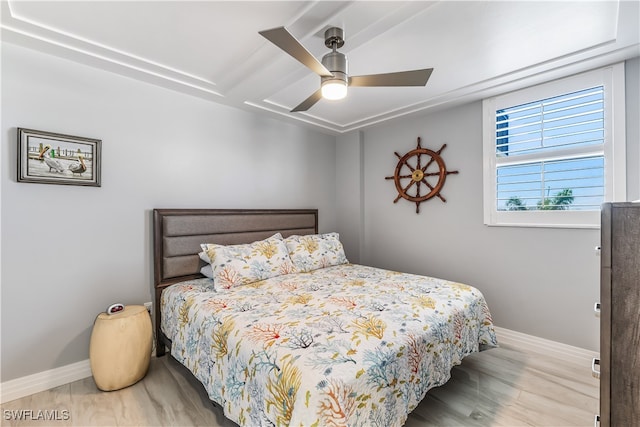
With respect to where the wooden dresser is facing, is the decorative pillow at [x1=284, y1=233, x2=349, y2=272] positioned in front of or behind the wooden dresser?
in front

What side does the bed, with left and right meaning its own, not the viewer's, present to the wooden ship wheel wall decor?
left

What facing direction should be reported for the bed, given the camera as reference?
facing the viewer and to the right of the viewer

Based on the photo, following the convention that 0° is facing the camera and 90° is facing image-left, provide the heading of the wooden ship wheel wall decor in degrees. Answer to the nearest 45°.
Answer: approximately 45°

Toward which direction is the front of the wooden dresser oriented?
to the viewer's left

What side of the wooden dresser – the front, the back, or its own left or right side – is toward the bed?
front

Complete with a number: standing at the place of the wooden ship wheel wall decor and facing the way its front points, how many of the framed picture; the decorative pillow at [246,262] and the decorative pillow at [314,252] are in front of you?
3

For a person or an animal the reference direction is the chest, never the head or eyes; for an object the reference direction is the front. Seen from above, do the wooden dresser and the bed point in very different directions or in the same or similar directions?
very different directions

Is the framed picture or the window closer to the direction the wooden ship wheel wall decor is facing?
the framed picture

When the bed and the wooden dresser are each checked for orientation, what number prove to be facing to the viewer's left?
1

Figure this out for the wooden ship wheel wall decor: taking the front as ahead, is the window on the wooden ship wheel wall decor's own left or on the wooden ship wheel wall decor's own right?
on the wooden ship wheel wall decor's own left

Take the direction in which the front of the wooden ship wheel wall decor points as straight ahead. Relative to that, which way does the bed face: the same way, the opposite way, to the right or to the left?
to the left

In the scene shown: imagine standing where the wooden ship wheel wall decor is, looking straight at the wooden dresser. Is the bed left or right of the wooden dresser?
right

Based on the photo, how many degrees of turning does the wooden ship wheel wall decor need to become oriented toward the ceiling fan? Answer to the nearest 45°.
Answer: approximately 45° to its left

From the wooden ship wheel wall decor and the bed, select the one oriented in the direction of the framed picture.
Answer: the wooden ship wheel wall decor

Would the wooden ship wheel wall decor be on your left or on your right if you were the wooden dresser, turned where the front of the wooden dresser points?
on your right
